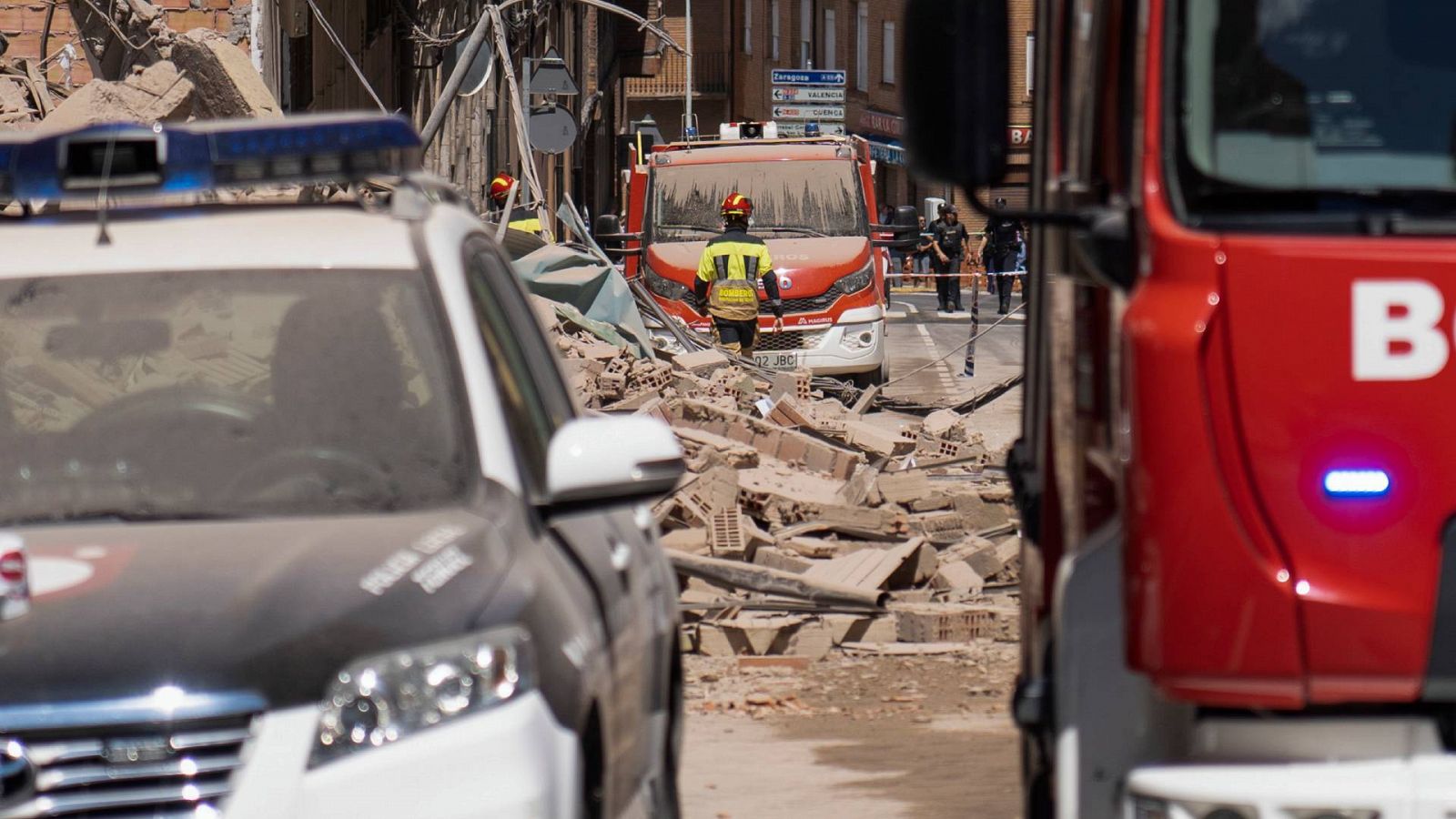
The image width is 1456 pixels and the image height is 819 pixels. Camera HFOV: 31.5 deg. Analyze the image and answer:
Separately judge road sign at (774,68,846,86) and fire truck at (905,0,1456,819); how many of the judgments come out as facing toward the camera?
2

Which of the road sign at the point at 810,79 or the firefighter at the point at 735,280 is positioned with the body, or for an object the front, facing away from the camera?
the firefighter

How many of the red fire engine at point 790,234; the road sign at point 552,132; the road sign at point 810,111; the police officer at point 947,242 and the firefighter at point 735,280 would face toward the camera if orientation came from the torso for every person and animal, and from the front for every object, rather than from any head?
3

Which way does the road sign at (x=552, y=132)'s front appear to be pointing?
away from the camera

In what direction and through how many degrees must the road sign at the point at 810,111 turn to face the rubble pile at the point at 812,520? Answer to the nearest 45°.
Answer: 0° — it already faces it

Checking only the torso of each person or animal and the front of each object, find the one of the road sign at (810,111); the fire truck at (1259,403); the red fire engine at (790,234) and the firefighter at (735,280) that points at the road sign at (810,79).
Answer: the firefighter

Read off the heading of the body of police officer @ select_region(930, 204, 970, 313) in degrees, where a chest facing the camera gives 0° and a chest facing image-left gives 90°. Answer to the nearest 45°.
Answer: approximately 0°

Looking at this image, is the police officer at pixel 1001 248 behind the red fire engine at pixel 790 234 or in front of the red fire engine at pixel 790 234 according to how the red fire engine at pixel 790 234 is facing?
behind

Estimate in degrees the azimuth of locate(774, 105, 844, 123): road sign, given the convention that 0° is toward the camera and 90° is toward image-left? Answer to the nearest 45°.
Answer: approximately 0°

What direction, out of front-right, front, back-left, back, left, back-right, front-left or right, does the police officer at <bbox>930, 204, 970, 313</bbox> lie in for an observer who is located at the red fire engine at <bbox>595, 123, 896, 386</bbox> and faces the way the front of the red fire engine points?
back

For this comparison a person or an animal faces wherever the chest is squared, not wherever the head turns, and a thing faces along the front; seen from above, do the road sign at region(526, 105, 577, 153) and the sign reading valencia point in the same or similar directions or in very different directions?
very different directions

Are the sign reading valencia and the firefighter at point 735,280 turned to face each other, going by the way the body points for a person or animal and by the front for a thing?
yes

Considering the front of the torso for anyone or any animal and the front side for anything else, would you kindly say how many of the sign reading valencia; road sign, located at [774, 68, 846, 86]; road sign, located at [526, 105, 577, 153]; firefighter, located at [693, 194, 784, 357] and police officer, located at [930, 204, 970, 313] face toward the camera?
3
